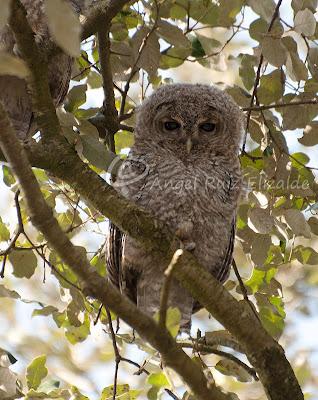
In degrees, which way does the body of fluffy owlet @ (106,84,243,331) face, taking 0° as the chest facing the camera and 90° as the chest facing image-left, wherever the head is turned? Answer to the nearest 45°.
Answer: approximately 0°

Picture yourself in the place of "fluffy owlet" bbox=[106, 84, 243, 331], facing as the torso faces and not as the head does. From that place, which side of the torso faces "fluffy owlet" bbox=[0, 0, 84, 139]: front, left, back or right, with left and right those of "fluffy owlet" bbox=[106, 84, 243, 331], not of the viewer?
right
